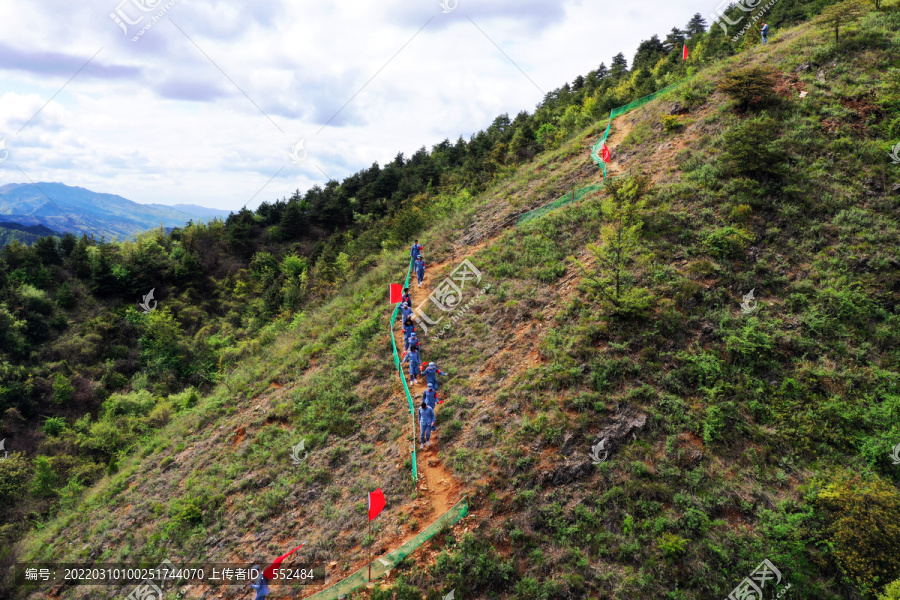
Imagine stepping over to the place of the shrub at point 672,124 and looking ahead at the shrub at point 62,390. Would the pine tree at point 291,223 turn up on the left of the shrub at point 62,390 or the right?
right

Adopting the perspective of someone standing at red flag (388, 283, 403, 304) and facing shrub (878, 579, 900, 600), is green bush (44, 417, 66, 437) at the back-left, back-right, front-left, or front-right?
back-right

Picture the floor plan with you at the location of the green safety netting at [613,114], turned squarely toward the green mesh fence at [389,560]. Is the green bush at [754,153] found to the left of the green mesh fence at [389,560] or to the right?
left
